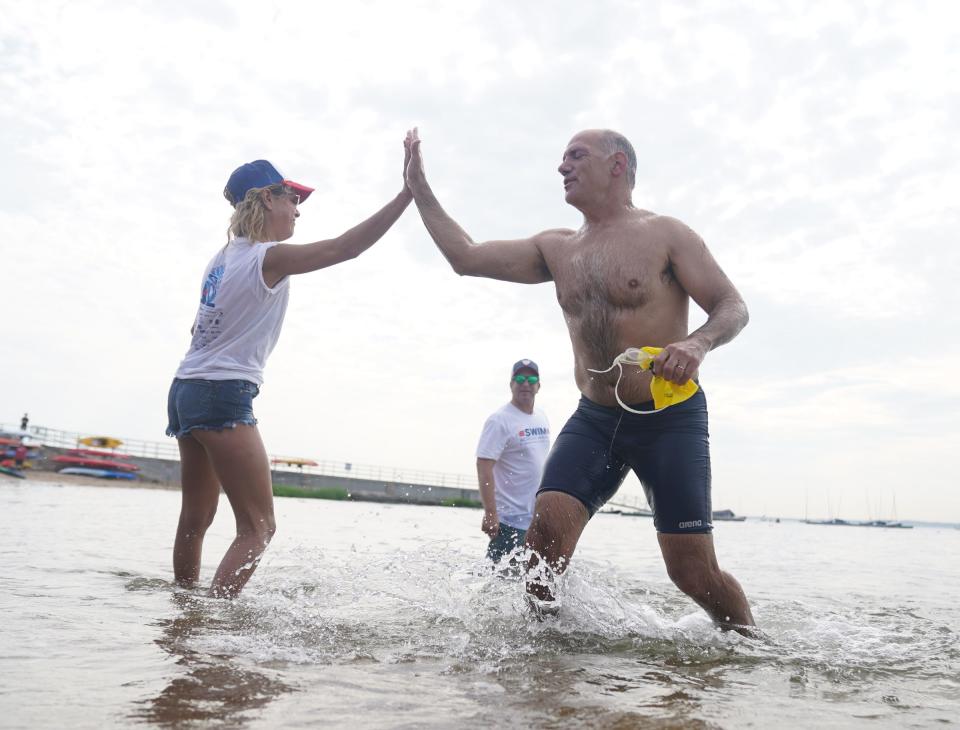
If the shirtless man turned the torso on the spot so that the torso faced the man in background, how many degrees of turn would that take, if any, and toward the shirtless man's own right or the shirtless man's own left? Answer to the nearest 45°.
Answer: approximately 135° to the shirtless man's own right

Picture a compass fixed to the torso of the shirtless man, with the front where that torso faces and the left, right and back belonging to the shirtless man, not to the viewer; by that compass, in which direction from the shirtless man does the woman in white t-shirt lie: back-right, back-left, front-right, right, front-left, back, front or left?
front-right

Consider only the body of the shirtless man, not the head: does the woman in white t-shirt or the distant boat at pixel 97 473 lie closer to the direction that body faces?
the woman in white t-shirt

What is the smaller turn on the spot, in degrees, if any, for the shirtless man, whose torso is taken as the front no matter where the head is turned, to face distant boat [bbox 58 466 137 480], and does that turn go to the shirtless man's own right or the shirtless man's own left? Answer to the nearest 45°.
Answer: approximately 90° to the shirtless man's own right

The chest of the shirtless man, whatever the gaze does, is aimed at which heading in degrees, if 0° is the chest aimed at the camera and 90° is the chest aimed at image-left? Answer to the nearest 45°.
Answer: approximately 45°

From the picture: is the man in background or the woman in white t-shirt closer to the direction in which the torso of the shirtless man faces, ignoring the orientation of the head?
the woman in white t-shirt

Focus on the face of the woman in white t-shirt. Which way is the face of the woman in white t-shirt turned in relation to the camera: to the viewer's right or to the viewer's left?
to the viewer's right

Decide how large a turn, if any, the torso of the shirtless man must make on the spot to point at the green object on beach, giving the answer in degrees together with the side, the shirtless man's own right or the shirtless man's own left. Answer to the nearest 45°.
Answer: approximately 135° to the shirtless man's own right

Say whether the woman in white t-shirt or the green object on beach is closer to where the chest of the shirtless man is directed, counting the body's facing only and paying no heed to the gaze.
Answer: the woman in white t-shirt
